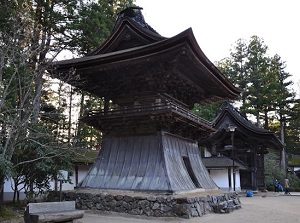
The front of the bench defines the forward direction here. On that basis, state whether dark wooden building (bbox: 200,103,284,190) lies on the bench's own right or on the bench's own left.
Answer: on the bench's own left

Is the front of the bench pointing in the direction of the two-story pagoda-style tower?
no

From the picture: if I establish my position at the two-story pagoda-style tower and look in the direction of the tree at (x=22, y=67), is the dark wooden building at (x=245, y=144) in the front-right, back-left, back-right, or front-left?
back-right
